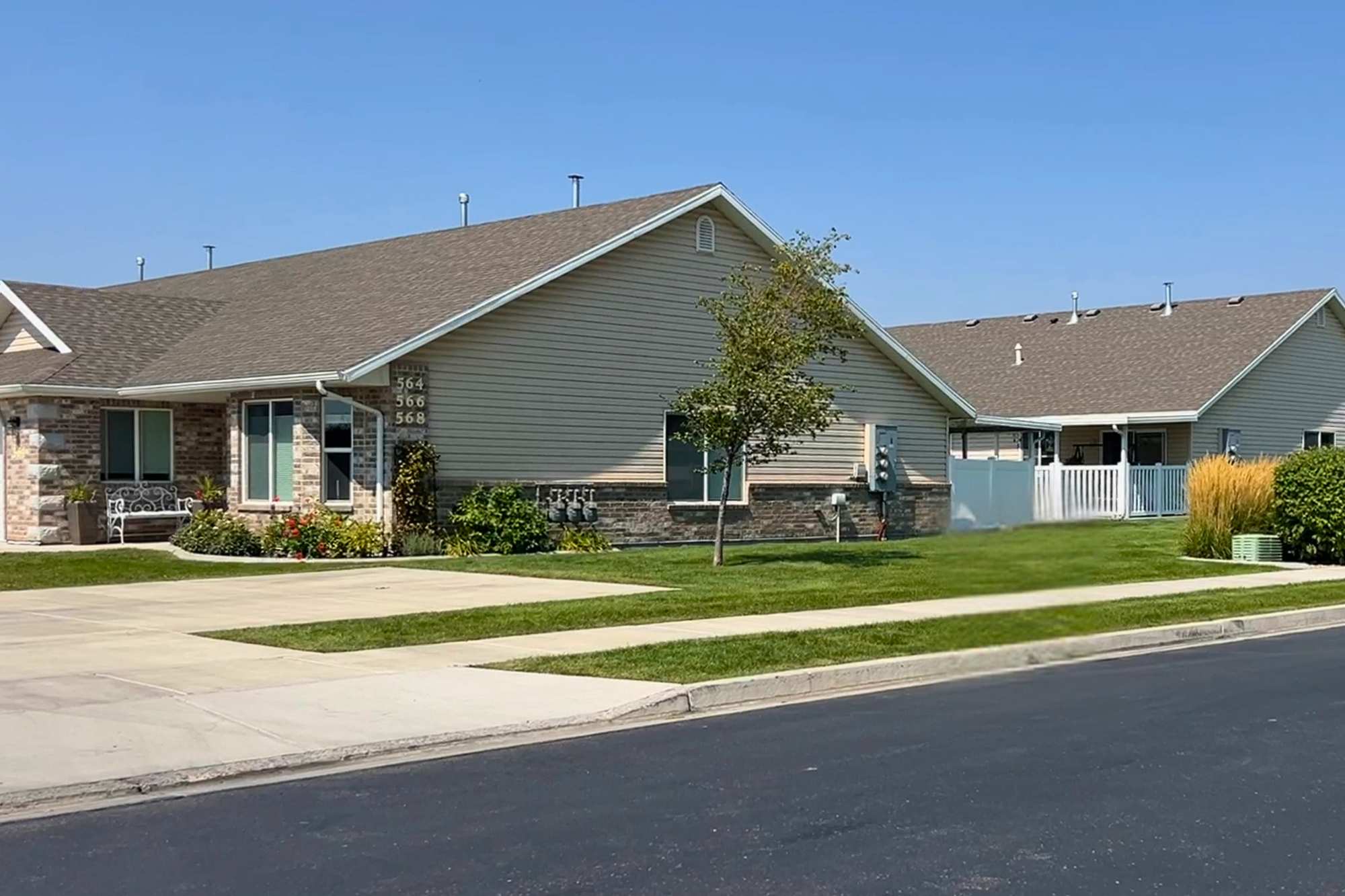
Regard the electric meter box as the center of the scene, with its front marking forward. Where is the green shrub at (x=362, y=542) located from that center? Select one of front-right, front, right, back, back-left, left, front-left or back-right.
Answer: right

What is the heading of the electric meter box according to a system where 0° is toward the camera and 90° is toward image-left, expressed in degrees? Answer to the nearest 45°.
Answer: approximately 315°

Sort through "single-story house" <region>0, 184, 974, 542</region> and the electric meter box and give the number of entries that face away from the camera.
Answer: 0

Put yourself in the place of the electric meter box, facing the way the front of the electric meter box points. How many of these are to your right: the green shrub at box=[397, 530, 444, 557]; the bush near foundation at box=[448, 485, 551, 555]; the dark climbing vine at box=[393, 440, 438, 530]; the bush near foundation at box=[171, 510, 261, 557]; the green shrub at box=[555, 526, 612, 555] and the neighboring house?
5

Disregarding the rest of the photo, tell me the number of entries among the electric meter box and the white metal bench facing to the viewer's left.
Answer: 0

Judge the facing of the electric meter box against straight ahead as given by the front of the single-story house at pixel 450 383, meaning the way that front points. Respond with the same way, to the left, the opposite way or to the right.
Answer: to the left

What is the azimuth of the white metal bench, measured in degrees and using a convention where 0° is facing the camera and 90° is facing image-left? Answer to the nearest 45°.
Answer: approximately 315°
